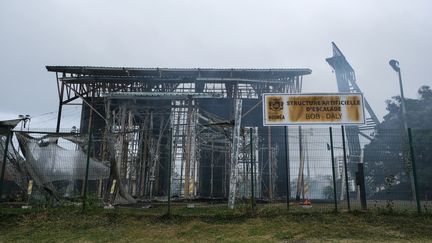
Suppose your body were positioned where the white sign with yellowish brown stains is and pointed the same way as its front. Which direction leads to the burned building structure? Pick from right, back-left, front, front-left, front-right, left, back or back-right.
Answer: back-right

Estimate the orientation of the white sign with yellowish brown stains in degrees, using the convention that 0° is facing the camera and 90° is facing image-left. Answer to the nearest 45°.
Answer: approximately 0°

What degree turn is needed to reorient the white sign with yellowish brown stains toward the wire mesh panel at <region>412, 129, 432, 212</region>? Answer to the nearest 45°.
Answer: approximately 135° to its left
